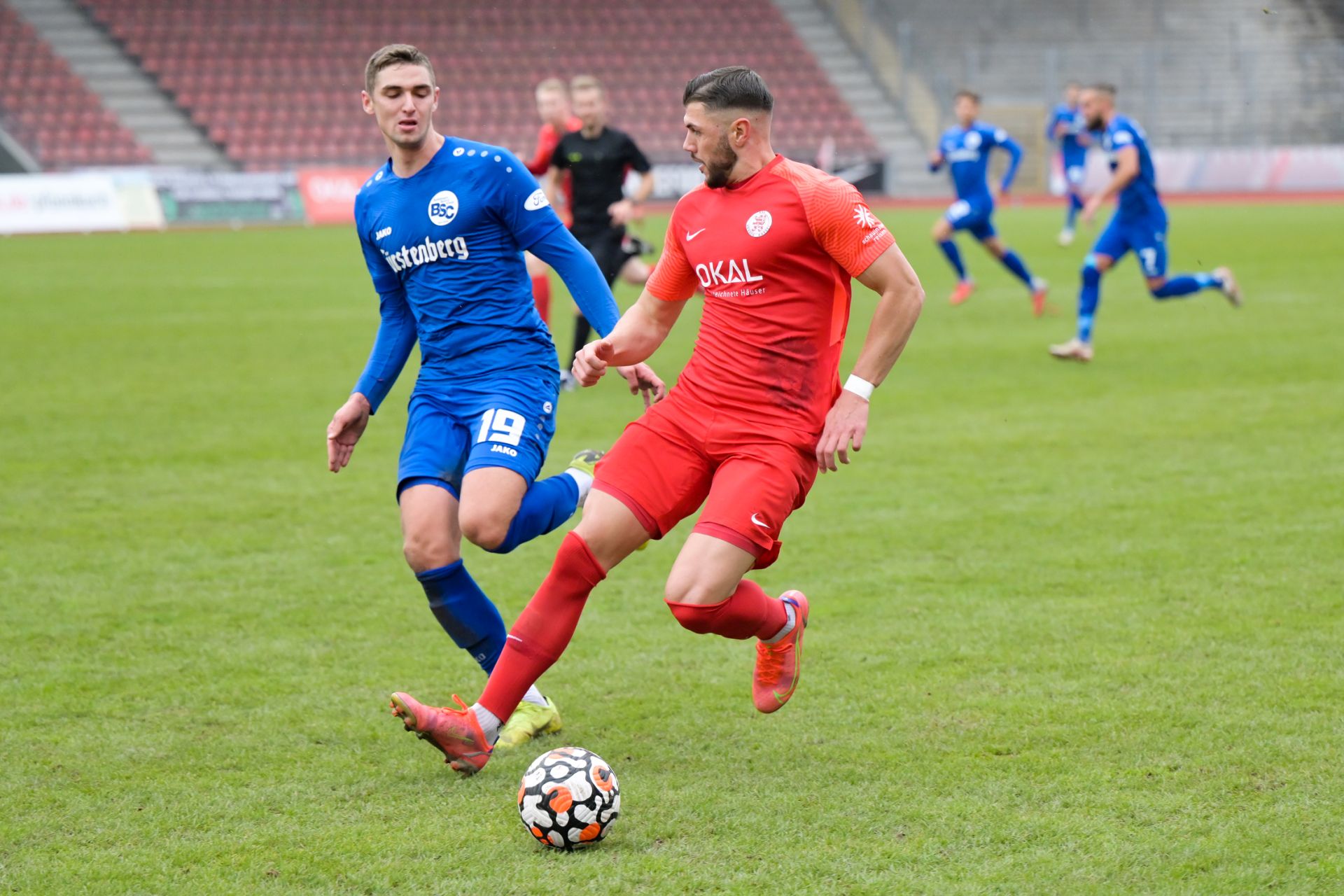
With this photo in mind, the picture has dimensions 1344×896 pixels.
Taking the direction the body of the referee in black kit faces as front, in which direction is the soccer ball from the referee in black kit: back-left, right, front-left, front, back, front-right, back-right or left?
front

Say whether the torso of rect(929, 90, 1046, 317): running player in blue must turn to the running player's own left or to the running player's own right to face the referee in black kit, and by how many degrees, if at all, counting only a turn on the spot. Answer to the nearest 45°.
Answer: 0° — they already face them

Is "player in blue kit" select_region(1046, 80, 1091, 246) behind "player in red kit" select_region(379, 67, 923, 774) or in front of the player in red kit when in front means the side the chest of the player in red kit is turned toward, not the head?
behind

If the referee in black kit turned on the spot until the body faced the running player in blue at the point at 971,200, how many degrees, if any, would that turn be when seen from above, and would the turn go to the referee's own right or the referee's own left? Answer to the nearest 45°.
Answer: approximately 135° to the referee's own left

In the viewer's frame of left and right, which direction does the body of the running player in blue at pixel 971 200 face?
facing the viewer and to the left of the viewer

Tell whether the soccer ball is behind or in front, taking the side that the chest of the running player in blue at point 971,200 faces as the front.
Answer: in front

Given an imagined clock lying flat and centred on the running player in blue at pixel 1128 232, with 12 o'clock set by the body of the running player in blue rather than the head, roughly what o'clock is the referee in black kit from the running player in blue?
The referee in black kit is roughly at 11 o'clock from the running player in blue.

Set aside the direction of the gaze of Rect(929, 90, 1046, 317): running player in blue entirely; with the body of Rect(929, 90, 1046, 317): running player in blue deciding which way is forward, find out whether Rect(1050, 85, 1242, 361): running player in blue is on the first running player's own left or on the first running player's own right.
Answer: on the first running player's own left

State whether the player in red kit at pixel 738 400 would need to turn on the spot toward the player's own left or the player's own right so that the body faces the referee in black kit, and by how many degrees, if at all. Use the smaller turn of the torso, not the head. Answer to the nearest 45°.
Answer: approximately 135° to the player's own right

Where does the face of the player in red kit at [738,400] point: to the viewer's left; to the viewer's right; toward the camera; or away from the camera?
to the viewer's left

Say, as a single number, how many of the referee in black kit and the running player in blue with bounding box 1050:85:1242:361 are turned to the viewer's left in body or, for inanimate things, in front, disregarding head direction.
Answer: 1

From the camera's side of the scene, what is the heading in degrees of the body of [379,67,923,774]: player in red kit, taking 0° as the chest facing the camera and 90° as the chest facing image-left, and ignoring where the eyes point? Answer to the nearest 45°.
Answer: approximately 45°

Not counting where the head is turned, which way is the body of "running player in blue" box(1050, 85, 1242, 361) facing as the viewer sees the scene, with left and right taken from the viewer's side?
facing to the left of the viewer

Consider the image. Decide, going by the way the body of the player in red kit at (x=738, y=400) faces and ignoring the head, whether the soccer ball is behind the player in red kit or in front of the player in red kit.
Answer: in front

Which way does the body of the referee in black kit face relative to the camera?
toward the camera

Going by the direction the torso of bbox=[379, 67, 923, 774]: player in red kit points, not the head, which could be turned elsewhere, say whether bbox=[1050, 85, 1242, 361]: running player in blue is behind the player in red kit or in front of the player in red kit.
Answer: behind

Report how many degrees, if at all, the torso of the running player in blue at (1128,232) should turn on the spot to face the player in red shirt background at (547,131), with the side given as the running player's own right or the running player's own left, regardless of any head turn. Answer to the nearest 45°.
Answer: approximately 45° to the running player's own left

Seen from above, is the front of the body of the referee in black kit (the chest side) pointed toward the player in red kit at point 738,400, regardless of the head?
yes

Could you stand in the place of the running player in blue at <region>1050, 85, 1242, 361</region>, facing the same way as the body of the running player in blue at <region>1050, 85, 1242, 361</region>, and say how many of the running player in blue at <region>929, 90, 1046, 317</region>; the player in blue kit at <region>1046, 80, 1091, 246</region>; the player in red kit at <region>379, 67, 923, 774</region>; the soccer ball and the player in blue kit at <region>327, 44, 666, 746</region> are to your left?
3
